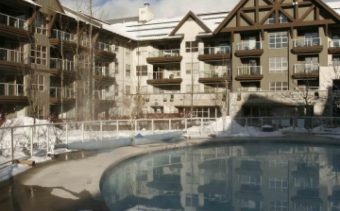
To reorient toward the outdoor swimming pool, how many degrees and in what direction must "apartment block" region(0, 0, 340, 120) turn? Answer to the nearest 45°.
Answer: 0° — it already faces it

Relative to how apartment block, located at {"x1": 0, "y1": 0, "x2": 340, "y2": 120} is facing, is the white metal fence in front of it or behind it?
in front

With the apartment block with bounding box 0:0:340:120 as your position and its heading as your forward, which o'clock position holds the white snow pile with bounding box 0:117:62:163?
The white snow pile is roughly at 1 o'clock from the apartment block.

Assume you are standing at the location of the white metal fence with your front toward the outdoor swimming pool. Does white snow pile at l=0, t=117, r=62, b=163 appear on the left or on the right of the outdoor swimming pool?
right

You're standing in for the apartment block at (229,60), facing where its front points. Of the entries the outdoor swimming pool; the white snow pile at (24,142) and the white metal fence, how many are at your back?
0

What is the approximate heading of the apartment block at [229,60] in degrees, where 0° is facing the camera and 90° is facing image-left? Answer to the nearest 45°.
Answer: approximately 0°
